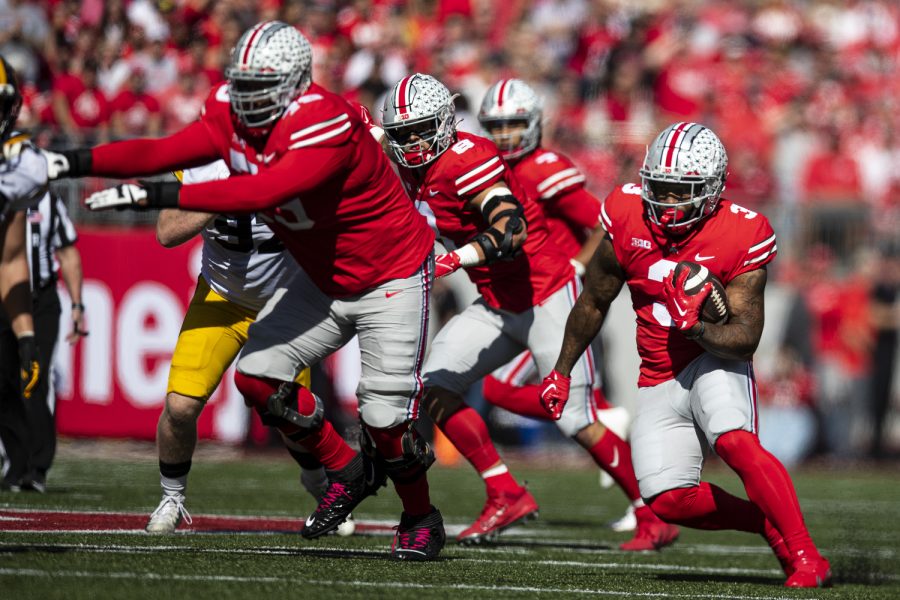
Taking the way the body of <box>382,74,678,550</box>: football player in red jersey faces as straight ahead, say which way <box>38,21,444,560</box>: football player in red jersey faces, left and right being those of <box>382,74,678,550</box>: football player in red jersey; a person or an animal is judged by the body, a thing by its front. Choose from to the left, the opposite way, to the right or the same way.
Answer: the same way

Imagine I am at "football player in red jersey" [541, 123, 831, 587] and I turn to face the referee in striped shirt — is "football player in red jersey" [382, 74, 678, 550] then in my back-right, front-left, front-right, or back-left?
front-right

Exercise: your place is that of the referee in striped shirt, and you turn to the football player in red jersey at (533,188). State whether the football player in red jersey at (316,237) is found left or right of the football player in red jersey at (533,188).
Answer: right

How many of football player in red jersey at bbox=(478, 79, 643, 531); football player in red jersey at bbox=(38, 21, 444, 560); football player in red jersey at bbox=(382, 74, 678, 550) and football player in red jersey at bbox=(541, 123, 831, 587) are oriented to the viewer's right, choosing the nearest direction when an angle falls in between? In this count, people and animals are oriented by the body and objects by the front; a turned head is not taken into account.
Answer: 0

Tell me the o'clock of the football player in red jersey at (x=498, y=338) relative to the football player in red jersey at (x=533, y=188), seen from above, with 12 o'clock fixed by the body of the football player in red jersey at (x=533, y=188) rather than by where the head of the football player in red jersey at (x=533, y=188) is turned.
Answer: the football player in red jersey at (x=498, y=338) is roughly at 11 o'clock from the football player in red jersey at (x=533, y=188).

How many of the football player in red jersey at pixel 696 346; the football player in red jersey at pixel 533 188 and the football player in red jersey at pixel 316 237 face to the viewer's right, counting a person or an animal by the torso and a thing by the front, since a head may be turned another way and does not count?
0

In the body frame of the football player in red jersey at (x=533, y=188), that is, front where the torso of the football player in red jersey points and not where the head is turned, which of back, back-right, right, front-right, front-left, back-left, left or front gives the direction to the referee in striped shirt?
front-right

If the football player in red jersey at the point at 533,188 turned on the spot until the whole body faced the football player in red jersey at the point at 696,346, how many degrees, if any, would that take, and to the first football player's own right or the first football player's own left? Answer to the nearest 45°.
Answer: approximately 45° to the first football player's own left

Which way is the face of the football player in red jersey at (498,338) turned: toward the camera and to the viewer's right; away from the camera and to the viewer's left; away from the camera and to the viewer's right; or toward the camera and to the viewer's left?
toward the camera and to the viewer's left

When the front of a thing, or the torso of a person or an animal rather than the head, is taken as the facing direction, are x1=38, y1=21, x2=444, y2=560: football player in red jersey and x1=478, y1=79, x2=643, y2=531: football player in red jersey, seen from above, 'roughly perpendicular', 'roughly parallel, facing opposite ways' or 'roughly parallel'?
roughly parallel

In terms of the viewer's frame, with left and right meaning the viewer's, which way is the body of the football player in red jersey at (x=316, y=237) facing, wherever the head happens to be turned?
facing the viewer and to the left of the viewer

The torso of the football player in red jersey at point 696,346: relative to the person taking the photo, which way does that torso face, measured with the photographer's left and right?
facing the viewer

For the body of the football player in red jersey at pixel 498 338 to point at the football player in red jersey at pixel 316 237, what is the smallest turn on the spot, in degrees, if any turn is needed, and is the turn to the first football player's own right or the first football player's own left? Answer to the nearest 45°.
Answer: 0° — they already face them

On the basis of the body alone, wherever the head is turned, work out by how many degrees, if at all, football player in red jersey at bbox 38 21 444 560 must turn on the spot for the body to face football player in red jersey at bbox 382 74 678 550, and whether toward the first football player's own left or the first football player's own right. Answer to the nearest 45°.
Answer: approximately 180°

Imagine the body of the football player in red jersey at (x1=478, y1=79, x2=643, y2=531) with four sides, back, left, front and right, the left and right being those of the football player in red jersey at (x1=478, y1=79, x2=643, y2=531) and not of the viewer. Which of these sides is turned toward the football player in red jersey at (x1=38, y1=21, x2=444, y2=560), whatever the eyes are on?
front

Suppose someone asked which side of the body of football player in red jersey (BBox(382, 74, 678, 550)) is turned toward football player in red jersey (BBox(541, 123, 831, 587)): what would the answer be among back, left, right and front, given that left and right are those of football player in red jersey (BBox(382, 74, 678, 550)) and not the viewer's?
left

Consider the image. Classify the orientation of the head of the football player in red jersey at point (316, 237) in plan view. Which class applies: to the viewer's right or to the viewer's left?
to the viewer's left

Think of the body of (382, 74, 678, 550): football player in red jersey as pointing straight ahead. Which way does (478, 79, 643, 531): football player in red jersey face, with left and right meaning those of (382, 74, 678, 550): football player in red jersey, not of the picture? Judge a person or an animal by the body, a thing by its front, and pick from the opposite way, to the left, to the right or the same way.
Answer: the same way
